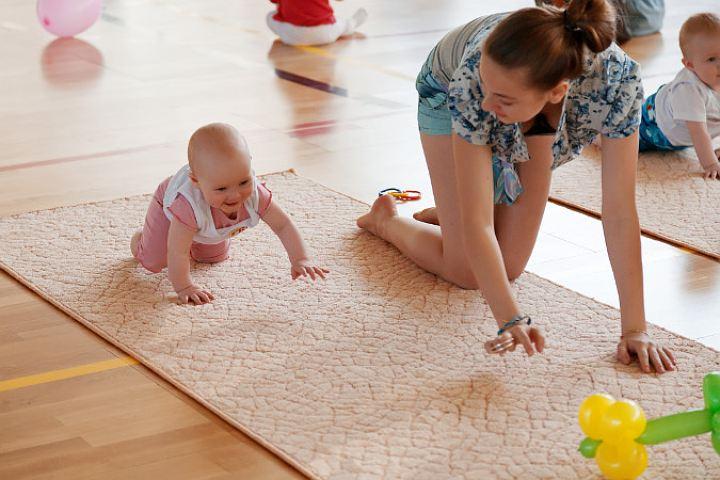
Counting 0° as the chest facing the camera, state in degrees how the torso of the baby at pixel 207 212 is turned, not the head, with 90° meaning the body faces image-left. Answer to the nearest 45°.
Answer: approximately 315°

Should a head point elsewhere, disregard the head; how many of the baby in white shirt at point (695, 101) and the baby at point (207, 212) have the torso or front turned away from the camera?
0

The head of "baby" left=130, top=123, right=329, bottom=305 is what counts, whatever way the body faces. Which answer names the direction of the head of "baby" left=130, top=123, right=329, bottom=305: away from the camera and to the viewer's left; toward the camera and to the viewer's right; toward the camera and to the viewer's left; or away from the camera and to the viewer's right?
toward the camera and to the viewer's right

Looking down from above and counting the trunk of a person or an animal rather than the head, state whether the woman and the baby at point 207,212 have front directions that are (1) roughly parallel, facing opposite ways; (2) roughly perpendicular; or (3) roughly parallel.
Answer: roughly parallel

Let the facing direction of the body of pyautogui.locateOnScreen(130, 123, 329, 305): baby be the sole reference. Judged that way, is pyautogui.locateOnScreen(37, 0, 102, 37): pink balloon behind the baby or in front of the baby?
behind

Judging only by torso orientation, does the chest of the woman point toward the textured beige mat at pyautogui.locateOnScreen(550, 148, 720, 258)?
no

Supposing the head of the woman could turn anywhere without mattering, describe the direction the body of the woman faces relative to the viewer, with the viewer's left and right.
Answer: facing the viewer and to the right of the viewer

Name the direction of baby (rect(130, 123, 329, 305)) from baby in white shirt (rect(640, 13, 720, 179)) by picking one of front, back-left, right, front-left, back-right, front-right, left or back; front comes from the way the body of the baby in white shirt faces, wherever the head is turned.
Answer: right

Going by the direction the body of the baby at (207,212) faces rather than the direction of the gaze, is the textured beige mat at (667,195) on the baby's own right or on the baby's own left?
on the baby's own left

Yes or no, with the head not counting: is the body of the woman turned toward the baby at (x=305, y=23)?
no

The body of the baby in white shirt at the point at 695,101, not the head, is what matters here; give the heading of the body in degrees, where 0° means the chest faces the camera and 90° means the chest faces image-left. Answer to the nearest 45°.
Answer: approximately 315°

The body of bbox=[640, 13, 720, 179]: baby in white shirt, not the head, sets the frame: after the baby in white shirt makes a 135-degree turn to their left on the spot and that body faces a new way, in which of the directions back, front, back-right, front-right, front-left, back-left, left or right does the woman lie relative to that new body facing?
back

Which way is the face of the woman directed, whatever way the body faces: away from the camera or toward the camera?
toward the camera

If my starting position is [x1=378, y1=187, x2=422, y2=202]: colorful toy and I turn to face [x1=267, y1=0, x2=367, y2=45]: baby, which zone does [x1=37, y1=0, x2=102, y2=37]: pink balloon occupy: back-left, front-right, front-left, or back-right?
front-left

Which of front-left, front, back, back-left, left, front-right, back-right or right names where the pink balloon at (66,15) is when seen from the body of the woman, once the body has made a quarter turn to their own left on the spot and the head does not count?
left

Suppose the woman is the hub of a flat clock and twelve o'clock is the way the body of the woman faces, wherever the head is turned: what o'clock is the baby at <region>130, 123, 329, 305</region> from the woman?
The baby is roughly at 5 o'clock from the woman.
